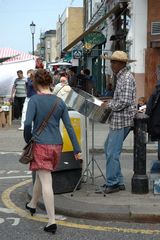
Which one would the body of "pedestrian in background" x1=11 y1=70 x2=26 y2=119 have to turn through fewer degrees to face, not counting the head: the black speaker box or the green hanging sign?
the black speaker box

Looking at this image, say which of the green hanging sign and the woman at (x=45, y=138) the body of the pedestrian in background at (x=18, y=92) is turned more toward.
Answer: the woman

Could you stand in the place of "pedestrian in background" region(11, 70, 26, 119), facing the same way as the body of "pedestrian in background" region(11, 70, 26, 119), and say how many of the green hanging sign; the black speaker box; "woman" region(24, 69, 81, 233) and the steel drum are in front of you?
3

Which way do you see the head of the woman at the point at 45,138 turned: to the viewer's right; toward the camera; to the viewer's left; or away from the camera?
away from the camera

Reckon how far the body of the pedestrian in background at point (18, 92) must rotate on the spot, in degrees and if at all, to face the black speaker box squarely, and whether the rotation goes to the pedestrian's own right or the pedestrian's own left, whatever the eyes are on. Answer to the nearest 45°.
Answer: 0° — they already face it

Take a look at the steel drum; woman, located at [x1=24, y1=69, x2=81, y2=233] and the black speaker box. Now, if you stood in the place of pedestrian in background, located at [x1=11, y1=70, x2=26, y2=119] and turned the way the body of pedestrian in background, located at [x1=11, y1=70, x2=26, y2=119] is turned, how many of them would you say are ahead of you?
3

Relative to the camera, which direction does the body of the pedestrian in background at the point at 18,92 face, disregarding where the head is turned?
toward the camera

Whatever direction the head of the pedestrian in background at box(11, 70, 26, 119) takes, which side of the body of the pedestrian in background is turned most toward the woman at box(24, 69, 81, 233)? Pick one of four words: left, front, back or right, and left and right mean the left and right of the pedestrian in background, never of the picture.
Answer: front

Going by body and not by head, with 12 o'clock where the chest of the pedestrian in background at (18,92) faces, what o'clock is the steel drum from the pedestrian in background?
The steel drum is roughly at 12 o'clock from the pedestrian in background.
